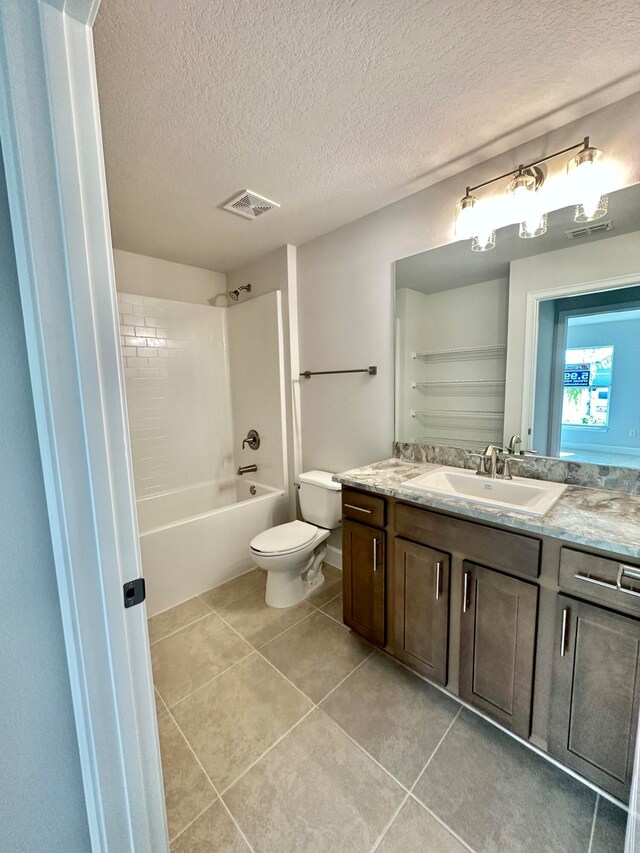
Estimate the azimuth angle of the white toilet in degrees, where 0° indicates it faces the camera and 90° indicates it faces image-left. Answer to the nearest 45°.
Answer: approximately 45°

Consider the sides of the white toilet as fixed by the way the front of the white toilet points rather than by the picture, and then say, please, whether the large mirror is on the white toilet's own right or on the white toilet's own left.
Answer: on the white toilet's own left

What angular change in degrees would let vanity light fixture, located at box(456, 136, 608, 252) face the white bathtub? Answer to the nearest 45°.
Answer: approximately 45° to its right
